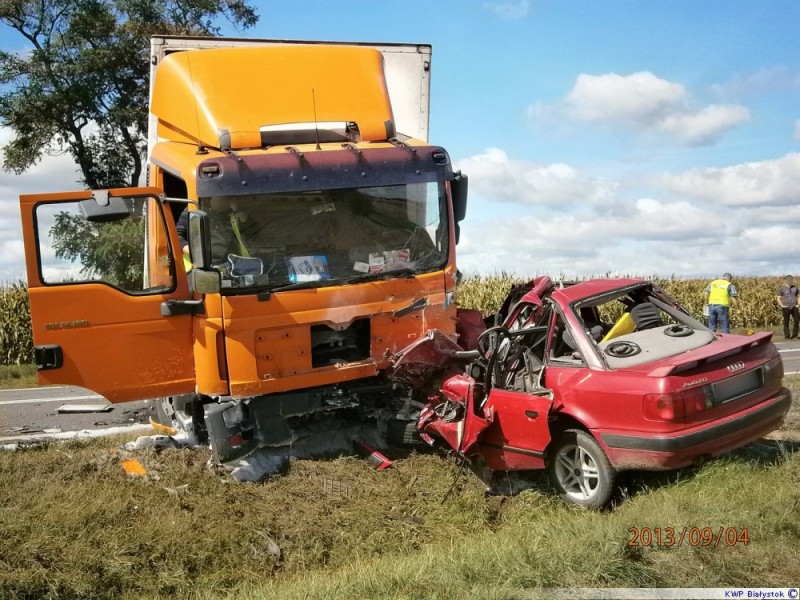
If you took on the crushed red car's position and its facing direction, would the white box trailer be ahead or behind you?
ahead

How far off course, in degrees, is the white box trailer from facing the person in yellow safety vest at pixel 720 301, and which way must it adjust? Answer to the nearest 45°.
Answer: approximately 135° to its left

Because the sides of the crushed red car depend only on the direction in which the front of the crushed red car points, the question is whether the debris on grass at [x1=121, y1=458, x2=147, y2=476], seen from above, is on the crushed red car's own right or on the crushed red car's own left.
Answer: on the crushed red car's own left

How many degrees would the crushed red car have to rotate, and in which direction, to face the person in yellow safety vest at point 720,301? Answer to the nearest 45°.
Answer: approximately 45° to its right

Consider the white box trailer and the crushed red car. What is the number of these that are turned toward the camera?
1

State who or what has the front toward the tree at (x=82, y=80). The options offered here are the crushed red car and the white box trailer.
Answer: the crushed red car

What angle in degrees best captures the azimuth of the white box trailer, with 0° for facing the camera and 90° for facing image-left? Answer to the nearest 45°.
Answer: approximately 0°

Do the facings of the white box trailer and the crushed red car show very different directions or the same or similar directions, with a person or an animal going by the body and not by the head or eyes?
very different directions

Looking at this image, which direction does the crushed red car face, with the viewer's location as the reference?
facing away from the viewer and to the left of the viewer

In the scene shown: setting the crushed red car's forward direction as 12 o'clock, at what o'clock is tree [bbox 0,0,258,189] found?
The tree is roughly at 12 o'clock from the crushed red car.
